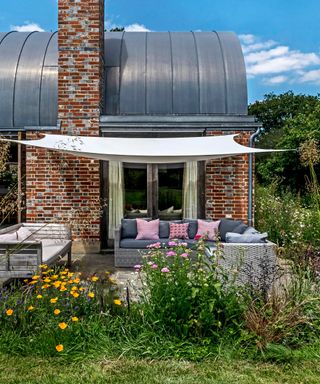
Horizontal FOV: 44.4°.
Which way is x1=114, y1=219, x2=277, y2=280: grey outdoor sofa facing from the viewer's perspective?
toward the camera

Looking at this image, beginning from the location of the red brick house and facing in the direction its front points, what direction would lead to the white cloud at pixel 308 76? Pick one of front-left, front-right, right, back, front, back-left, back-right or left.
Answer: back-left

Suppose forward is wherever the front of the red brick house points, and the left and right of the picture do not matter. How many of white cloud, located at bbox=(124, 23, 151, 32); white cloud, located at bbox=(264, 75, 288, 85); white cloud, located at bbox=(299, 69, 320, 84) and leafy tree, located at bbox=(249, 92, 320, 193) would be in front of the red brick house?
0

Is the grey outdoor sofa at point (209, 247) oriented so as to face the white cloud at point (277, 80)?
no

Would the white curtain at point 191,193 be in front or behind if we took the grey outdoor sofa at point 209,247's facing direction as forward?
behind

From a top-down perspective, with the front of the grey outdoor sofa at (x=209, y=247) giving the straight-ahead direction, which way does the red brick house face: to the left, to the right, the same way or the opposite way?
the same way

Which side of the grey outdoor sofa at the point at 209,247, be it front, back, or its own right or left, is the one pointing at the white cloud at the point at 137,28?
back

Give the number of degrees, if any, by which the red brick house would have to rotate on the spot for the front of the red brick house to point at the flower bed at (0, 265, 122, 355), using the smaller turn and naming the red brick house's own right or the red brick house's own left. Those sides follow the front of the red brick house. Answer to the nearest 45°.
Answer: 0° — it already faces it

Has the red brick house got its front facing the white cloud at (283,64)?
no

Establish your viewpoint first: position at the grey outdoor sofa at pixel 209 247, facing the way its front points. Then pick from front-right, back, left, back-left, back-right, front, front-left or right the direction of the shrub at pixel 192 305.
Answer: front

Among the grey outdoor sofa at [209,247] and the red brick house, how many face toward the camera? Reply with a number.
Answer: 2

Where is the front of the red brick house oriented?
toward the camera
